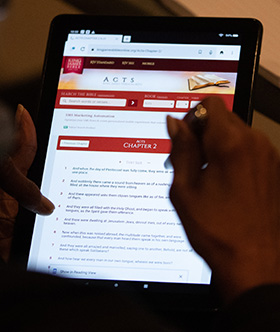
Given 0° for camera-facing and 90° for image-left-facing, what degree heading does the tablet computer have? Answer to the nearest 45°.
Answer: approximately 0°
